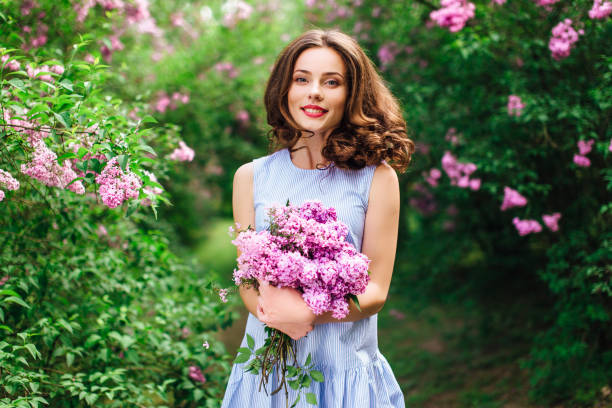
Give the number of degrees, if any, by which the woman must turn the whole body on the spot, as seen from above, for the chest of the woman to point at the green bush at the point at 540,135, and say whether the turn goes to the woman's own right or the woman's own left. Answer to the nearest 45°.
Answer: approximately 135° to the woman's own left

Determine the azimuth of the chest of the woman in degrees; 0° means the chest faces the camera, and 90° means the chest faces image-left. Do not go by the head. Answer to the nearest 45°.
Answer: approximately 0°

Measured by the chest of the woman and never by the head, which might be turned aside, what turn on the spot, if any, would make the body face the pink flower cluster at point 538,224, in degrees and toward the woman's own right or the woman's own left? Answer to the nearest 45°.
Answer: approximately 135° to the woman's own left

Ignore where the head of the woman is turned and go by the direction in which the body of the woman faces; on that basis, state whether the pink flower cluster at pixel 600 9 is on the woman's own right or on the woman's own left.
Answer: on the woman's own left

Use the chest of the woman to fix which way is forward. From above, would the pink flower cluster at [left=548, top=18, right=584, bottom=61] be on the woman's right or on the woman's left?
on the woman's left

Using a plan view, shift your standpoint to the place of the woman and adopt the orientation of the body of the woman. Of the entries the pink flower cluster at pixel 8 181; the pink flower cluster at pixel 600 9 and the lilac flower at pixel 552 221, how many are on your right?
1

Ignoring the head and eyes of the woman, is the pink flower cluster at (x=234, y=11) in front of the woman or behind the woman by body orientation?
behind

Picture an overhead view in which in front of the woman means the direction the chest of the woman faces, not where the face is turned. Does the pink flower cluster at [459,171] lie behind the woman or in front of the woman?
behind

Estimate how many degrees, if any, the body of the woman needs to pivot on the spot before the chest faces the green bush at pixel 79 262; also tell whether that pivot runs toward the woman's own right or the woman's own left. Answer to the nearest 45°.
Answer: approximately 135° to the woman's own right
